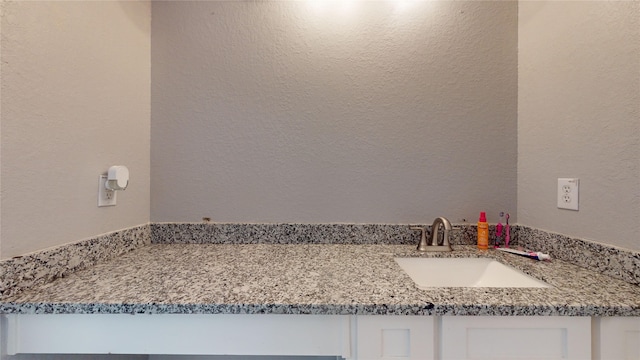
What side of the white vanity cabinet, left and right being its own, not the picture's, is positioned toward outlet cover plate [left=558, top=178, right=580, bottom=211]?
left

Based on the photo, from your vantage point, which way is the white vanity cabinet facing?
toward the camera
